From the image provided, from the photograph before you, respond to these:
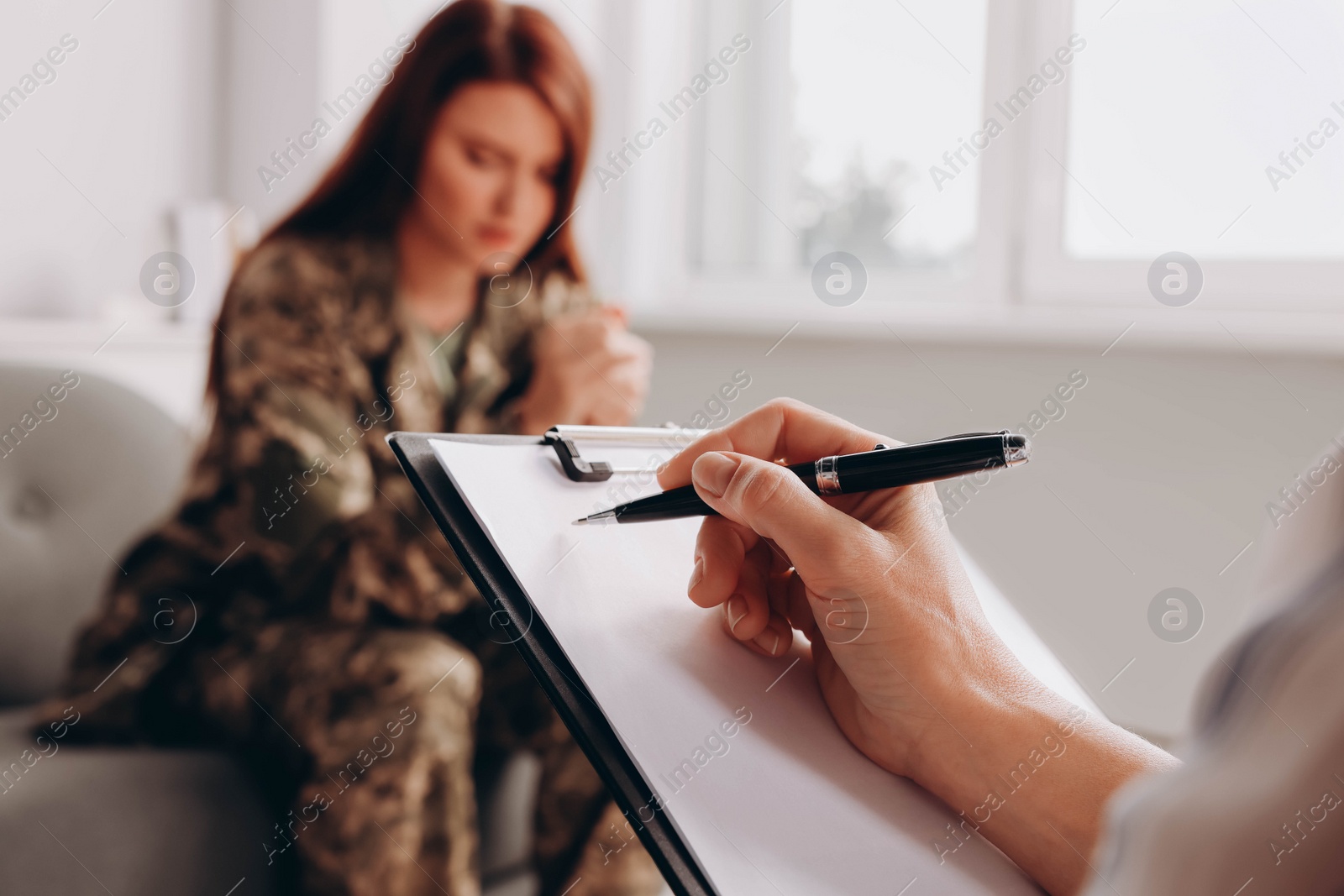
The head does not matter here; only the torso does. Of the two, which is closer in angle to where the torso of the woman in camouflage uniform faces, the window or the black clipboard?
the black clipboard

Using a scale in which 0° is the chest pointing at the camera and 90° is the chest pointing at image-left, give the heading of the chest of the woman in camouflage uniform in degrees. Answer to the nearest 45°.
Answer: approximately 315°

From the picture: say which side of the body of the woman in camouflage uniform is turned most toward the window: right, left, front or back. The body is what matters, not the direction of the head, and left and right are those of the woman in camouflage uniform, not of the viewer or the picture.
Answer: left
